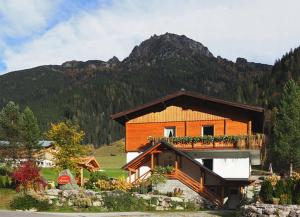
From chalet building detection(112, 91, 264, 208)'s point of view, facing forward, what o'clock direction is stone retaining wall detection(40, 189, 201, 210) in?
The stone retaining wall is roughly at 1 o'clock from the chalet building.

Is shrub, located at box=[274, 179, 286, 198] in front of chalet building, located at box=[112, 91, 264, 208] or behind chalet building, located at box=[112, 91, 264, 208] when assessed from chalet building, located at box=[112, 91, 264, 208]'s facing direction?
in front

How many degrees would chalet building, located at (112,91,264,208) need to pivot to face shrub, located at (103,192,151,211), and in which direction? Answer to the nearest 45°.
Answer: approximately 45° to its right

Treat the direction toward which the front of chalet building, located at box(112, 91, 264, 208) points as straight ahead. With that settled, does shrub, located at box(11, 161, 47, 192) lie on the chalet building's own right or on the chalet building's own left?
on the chalet building's own right

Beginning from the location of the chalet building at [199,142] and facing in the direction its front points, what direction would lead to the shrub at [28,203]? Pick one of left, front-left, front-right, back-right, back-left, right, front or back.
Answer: front-right

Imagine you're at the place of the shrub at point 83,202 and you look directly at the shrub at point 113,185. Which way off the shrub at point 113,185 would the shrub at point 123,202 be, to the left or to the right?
right

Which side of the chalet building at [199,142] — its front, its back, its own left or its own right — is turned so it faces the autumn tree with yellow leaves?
right

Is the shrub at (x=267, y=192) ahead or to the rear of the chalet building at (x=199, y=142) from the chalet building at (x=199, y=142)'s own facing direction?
ahead

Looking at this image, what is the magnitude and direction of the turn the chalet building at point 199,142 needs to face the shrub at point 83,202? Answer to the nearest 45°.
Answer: approximately 45° to its right

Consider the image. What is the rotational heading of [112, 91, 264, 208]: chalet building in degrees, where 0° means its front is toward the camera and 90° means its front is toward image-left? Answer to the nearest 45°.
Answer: approximately 0°
